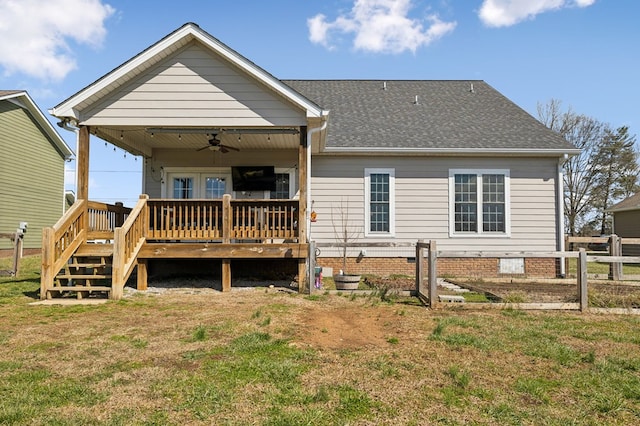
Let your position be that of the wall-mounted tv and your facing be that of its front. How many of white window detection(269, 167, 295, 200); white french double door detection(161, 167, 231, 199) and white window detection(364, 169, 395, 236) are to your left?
2

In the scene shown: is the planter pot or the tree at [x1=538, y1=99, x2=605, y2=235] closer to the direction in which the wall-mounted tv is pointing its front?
the planter pot

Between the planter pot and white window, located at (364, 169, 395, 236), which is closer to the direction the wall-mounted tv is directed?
the planter pot

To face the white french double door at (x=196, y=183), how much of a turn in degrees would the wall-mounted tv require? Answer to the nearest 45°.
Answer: approximately 90° to its right

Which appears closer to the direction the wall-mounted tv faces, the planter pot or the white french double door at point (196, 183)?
the planter pot

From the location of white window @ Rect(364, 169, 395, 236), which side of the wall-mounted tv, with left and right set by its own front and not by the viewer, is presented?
left

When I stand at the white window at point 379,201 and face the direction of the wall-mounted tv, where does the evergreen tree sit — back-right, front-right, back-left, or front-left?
back-right

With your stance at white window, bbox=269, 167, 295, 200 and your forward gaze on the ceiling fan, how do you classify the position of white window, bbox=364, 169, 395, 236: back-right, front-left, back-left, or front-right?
back-left

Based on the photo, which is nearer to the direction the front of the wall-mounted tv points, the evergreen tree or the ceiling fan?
the ceiling fan

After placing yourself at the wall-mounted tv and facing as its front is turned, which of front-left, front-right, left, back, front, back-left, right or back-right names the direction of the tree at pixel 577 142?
back-left

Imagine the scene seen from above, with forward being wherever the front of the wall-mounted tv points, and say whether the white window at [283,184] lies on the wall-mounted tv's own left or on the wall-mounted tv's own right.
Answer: on the wall-mounted tv's own left

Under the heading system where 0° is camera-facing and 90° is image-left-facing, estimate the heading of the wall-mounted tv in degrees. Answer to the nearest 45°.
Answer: approximately 0°
